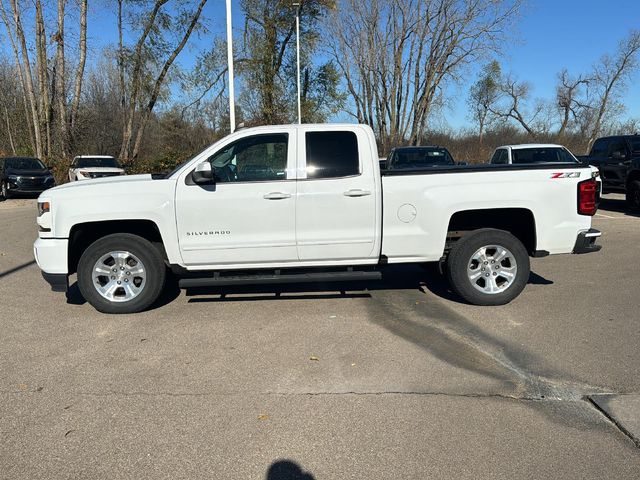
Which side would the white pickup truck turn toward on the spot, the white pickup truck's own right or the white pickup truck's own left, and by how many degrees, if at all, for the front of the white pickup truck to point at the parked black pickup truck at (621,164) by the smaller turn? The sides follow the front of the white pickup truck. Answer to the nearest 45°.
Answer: approximately 135° to the white pickup truck's own right

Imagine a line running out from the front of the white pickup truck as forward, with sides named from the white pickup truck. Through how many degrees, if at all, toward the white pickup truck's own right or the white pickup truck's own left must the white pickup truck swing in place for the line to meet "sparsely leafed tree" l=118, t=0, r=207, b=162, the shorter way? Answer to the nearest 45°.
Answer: approximately 90° to the white pickup truck's own right

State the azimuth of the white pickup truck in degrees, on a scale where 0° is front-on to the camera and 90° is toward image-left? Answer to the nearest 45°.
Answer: approximately 90°

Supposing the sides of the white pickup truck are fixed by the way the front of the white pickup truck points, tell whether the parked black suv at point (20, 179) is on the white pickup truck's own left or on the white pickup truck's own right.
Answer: on the white pickup truck's own right

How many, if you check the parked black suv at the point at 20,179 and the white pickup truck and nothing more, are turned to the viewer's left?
1

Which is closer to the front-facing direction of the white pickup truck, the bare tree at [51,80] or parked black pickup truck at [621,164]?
the bare tree
